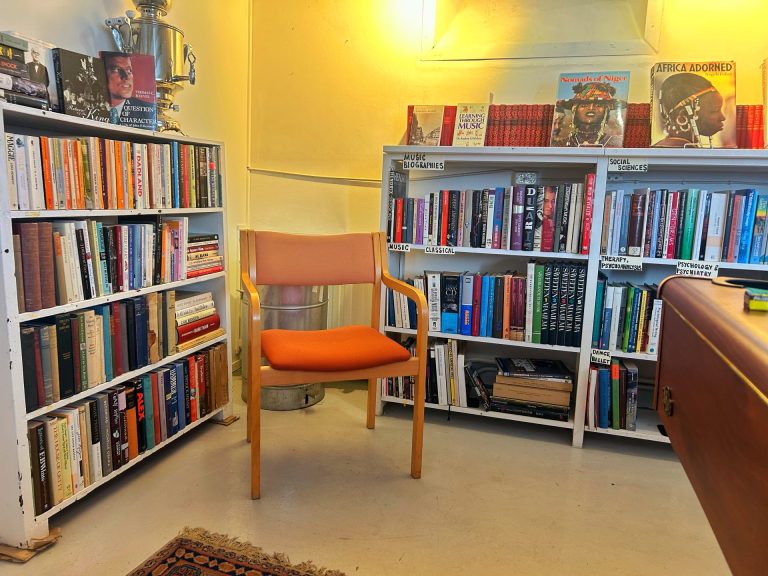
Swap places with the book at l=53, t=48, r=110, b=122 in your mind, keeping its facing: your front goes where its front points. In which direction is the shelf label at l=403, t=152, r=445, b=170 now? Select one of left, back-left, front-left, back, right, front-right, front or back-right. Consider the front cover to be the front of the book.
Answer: front-left

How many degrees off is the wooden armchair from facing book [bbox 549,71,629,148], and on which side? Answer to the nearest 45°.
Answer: approximately 90° to its left

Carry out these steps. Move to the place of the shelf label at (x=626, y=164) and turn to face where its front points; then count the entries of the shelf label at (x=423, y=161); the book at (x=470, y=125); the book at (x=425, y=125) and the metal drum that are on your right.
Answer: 4

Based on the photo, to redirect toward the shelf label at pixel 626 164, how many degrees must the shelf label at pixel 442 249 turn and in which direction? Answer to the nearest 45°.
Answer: approximately 90° to its left

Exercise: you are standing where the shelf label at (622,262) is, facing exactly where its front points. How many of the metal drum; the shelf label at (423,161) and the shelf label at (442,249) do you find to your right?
3

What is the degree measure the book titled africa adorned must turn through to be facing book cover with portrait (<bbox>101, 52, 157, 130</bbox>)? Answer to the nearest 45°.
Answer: approximately 45° to its right

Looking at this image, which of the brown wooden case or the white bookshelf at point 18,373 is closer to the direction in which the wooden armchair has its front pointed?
the brown wooden case

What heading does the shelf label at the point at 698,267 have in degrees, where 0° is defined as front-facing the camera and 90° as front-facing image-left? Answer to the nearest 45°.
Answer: approximately 0°
